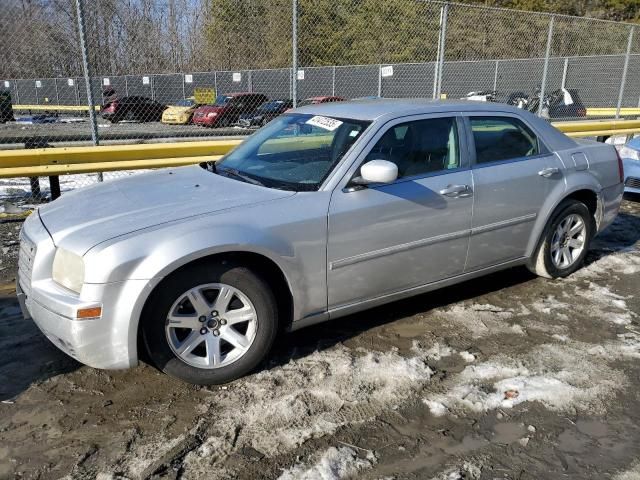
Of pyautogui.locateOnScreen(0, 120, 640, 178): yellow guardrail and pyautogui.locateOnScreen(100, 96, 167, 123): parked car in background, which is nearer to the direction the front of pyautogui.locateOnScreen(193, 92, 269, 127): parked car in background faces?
the yellow guardrail

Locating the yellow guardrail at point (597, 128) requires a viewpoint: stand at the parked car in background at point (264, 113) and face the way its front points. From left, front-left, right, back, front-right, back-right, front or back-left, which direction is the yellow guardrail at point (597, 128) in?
left

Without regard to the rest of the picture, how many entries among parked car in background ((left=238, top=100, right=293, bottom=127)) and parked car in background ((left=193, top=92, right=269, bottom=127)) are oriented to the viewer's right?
0

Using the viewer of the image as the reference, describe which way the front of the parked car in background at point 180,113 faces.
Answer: facing the viewer and to the left of the viewer

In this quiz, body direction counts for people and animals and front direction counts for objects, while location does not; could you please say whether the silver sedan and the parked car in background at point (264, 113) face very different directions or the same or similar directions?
same or similar directions

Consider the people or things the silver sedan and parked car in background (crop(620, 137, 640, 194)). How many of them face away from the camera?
0

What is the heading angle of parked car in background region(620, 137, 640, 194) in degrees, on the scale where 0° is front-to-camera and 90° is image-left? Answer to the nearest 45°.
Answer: approximately 45°

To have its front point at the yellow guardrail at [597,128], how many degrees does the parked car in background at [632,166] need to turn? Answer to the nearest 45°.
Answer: approximately 135° to its right

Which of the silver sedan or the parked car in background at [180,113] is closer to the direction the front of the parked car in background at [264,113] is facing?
the silver sedan

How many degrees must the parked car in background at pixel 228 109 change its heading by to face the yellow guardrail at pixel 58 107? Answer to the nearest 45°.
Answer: approximately 90° to its right

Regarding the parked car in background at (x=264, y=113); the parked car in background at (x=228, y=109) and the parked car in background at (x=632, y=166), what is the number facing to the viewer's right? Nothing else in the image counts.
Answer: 0

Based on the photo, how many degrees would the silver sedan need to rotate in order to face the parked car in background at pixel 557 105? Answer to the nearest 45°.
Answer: approximately 180°

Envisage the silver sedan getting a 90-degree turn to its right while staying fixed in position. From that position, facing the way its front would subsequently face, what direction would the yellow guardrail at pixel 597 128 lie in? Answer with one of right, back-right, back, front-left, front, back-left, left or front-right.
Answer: right

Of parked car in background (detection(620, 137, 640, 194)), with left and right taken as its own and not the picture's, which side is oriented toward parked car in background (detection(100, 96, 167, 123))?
right
